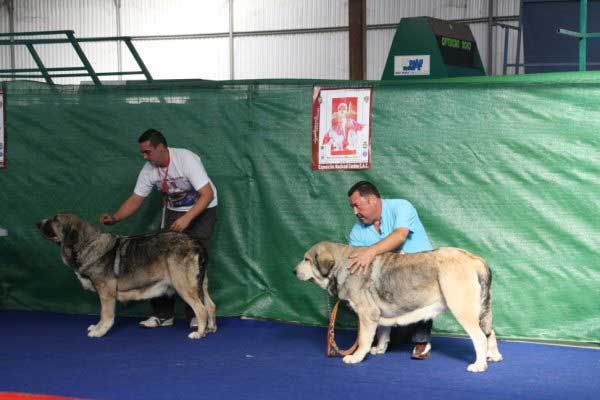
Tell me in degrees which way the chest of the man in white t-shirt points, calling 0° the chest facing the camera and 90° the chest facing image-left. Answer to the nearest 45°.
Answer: approximately 45°

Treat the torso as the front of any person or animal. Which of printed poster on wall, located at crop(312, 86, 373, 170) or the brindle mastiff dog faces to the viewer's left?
the brindle mastiff dog

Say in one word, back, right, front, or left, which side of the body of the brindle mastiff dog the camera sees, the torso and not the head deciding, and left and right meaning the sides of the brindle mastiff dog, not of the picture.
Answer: left

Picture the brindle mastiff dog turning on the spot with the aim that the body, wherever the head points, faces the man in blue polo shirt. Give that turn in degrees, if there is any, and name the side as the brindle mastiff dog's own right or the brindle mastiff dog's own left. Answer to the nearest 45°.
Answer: approximately 135° to the brindle mastiff dog's own left

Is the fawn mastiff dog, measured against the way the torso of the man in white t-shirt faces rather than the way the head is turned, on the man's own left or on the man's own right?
on the man's own left

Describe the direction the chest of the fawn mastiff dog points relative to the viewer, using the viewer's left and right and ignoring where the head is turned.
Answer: facing to the left of the viewer

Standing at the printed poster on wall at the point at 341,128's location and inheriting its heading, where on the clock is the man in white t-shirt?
The man in white t-shirt is roughly at 3 o'clock from the printed poster on wall.

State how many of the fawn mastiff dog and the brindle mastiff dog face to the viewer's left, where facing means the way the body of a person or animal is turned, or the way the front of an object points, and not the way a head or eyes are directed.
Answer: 2

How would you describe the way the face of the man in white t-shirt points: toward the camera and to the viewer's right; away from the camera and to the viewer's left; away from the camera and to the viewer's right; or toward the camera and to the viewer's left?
toward the camera and to the viewer's left

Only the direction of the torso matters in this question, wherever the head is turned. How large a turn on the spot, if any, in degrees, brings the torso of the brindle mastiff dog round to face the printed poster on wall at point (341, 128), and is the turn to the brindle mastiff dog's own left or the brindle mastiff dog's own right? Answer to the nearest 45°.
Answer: approximately 180°
